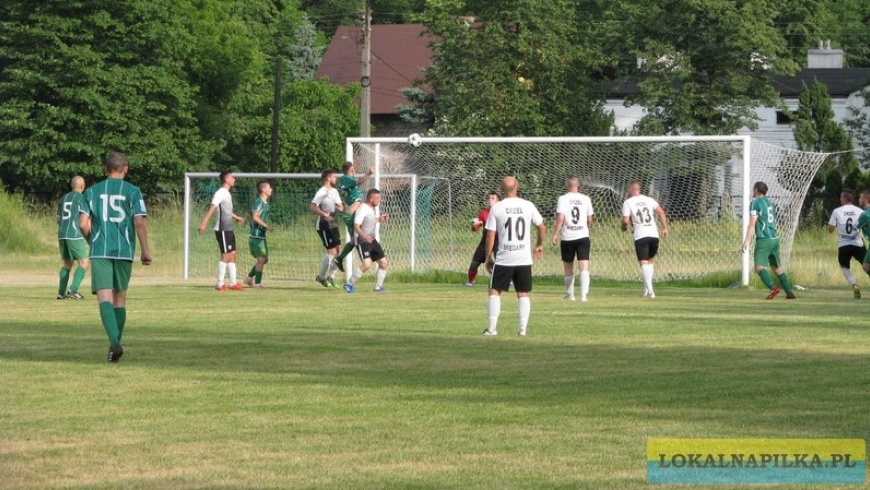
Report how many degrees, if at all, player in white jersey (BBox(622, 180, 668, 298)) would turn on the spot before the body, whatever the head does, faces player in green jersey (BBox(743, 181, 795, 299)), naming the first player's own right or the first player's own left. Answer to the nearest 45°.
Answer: approximately 135° to the first player's own right

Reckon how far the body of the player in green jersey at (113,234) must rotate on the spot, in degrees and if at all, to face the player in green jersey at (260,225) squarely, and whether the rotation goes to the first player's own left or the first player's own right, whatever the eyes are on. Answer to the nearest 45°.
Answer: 0° — they already face them

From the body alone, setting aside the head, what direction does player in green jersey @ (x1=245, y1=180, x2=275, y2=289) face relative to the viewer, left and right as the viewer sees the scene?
facing to the right of the viewer

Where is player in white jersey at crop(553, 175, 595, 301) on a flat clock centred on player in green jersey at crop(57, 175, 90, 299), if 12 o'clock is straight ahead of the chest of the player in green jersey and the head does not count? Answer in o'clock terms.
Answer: The player in white jersey is roughly at 2 o'clock from the player in green jersey.

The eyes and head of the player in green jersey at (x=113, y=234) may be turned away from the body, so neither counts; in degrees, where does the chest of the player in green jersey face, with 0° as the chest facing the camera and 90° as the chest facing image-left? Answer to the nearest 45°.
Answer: approximately 180°

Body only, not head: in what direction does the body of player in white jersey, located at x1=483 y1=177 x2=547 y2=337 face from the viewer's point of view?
away from the camera

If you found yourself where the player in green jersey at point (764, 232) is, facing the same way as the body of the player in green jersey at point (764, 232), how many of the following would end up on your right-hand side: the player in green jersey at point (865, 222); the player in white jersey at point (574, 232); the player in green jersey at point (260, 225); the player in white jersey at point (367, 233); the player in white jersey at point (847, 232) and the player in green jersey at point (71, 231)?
2

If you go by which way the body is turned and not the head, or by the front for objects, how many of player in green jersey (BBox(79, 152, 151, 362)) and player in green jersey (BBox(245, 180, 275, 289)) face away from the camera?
1

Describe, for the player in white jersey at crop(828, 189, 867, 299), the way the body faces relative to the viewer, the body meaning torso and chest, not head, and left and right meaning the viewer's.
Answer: facing away from the viewer

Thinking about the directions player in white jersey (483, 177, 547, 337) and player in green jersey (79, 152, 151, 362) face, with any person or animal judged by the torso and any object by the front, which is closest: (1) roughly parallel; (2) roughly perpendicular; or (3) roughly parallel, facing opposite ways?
roughly parallel

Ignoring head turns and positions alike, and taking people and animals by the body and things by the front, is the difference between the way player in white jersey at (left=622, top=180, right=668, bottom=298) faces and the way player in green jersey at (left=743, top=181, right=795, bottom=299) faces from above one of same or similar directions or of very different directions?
same or similar directions

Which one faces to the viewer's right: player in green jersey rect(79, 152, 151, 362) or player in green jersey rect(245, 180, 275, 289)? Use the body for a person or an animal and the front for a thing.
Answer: player in green jersey rect(245, 180, 275, 289)

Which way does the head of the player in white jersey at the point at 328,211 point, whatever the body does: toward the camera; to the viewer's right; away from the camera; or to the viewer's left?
to the viewer's right

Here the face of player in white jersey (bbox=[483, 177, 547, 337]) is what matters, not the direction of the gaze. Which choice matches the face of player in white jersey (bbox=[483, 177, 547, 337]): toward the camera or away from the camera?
away from the camera

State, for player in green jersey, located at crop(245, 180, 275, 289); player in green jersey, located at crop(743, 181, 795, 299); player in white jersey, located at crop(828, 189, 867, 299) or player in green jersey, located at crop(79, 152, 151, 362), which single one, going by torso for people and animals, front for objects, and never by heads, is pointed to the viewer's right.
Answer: player in green jersey, located at crop(245, 180, 275, 289)

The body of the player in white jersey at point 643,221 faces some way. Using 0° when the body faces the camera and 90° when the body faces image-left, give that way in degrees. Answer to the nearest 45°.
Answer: approximately 135°

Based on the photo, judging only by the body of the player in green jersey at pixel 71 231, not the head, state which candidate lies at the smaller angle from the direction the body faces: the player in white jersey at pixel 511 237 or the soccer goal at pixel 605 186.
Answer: the soccer goal

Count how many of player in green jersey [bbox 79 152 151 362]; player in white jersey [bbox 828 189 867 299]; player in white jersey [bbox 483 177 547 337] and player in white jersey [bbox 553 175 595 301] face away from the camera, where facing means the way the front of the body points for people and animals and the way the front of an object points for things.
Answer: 4

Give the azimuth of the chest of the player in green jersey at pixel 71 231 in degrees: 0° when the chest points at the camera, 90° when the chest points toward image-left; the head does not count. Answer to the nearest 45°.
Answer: approximately 225°
